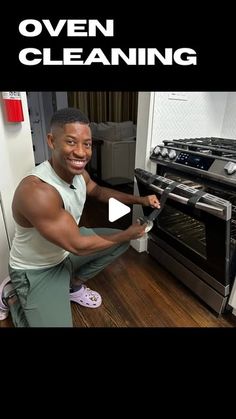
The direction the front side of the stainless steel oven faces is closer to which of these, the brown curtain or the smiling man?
the smiling man

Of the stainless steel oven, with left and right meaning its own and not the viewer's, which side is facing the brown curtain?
right

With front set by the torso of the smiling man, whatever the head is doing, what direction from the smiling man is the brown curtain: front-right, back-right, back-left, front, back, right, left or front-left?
back-left

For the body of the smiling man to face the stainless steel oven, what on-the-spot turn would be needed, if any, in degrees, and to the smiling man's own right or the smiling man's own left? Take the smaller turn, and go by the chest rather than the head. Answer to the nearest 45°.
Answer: approximately 45° to the smiling man's own left

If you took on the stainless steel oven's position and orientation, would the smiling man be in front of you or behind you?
in front

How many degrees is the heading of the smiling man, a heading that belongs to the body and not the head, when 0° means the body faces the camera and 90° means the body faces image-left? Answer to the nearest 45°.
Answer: approximately 315°

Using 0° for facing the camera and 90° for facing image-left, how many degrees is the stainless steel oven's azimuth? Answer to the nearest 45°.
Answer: approximately 45°
